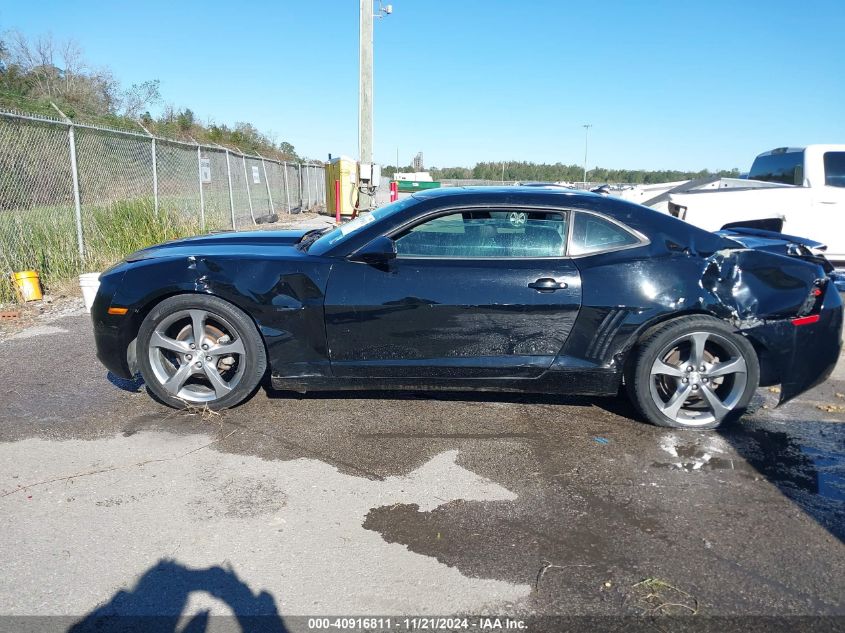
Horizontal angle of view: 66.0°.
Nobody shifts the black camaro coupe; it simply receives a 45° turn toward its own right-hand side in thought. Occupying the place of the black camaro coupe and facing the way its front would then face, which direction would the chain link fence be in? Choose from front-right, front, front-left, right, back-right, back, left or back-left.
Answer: front

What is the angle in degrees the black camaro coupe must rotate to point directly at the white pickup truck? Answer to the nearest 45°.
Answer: approximately 135° to its right

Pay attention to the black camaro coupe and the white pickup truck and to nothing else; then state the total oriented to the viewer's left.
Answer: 1

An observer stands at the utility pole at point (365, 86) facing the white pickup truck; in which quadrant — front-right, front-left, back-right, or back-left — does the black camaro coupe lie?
front-right

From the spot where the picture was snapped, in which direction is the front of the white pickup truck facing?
facing away from the viewer and to the right of the viewer

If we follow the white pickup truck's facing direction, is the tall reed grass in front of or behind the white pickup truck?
behind

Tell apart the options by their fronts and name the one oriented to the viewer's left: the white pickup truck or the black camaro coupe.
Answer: the black camaro coupe

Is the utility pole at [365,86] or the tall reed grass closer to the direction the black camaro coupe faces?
the tall reed grass

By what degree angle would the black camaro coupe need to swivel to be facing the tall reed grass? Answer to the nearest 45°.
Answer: approximately 45° to its right

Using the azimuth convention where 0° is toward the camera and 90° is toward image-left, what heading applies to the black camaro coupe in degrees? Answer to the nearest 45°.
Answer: approximately 90°

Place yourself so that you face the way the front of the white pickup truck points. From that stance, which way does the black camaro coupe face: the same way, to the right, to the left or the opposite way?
the opposite way

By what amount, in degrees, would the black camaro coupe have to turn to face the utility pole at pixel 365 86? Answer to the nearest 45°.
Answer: approximately 90° to its right
